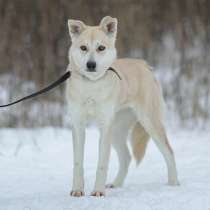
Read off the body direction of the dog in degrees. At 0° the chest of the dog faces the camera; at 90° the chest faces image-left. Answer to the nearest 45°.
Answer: approximately 45°
